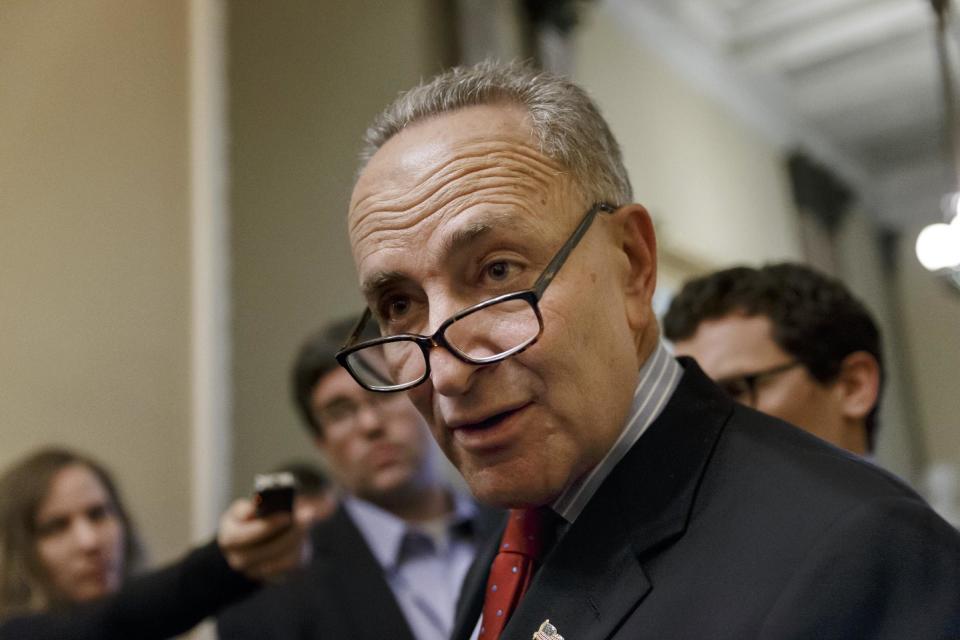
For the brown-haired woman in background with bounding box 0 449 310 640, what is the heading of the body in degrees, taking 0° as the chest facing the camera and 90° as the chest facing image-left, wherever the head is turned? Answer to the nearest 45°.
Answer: approximately 315°

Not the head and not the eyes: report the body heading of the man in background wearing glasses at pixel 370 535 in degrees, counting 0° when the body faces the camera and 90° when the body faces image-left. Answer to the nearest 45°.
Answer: approximately 315°

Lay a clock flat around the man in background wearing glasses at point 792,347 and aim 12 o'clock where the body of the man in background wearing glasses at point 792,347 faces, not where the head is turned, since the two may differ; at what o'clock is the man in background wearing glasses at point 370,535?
the man in background wearing glasses at point 370,535 is roughly at 2 o'clock from the man in background wearing glasses at point 792,347.

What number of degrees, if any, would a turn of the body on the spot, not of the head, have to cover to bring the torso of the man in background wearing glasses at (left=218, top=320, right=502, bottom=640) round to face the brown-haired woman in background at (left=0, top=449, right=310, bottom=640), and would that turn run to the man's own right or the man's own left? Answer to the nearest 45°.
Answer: approximately 135° to the man's own right

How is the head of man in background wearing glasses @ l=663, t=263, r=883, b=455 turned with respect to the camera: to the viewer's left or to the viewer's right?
to the viewer's left

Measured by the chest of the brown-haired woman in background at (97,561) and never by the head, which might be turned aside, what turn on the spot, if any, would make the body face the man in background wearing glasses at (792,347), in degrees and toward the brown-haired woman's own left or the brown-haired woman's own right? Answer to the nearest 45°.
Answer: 0° — they already face them
